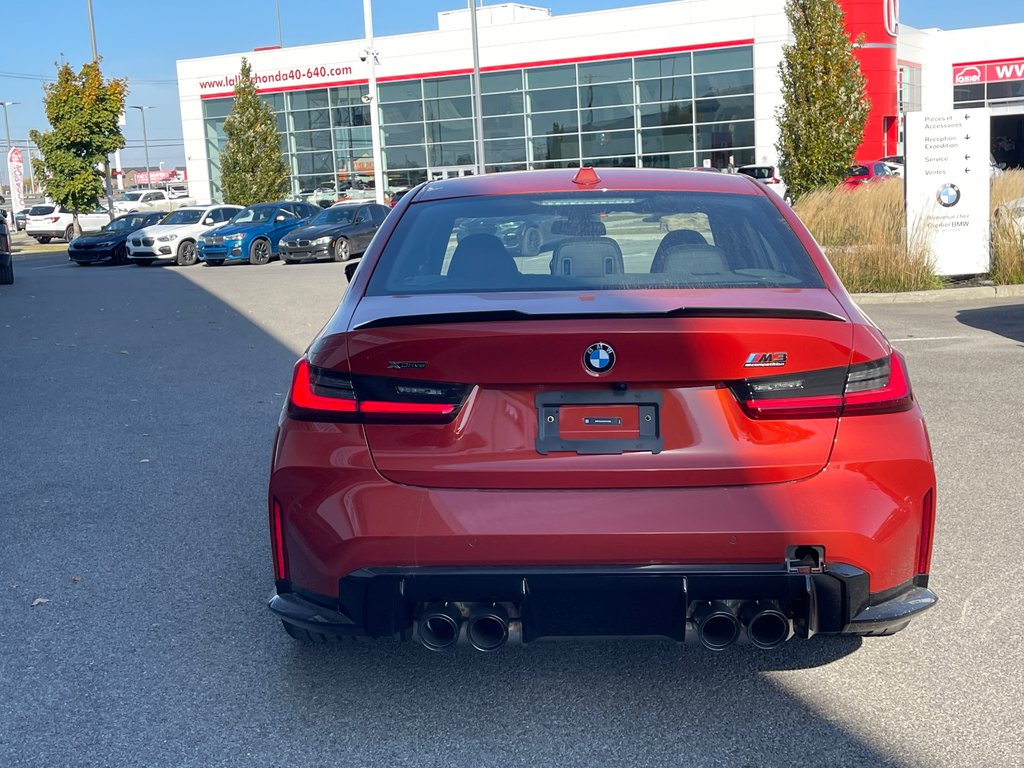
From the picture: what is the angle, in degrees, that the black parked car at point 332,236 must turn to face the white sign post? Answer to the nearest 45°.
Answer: approximately 90° to its left

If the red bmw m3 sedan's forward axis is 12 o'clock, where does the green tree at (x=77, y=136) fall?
The green tree is roughly at 11 o'clock from the red bmw m3 sedan.

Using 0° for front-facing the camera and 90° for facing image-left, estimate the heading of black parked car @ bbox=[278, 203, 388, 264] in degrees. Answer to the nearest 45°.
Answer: approximately 45°

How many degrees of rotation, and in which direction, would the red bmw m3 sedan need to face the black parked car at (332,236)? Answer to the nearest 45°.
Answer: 0° — it already faces it

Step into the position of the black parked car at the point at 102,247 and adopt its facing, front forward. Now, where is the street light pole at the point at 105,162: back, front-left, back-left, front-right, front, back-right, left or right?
back-right

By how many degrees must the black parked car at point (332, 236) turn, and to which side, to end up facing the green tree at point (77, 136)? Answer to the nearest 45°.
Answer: approximately 90° to its right

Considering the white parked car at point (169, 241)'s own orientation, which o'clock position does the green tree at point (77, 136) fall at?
The green tree is roughly at 4 o'clock from the white parked car.

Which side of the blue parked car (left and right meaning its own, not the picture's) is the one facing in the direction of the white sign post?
left

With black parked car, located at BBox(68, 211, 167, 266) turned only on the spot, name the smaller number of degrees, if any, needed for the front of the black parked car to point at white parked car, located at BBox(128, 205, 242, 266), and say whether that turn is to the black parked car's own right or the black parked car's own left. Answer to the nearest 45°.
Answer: approximately 90° to the black parked car's own left

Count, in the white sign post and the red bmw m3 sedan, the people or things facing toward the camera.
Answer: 1

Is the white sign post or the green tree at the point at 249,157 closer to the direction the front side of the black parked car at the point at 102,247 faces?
the white sign post

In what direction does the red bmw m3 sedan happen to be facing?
away from the camera

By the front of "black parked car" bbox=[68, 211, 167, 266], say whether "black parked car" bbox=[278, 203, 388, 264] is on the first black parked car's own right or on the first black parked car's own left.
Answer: on the first black parked car's own left

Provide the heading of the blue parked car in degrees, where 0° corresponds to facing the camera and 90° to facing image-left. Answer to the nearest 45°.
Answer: approximately 45°

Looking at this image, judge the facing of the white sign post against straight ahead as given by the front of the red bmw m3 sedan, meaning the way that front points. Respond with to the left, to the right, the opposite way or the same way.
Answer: the opposite way
